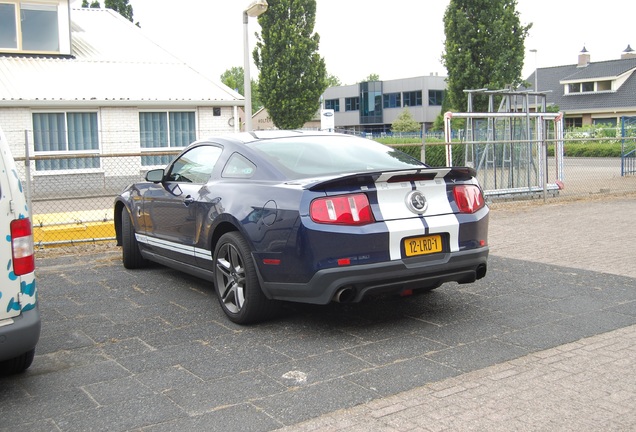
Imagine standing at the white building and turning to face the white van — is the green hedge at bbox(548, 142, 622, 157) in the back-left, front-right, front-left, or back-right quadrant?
back-left

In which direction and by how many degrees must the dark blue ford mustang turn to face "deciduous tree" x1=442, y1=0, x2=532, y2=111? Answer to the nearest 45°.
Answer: approximately 45° to its right

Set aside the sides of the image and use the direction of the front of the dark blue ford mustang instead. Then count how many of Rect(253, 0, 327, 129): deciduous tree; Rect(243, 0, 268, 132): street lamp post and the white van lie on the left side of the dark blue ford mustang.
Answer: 1

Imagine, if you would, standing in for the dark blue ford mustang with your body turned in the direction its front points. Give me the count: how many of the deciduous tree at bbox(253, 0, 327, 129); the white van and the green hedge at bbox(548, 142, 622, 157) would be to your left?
1

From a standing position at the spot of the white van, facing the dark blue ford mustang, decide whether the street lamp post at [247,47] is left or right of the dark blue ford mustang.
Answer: left

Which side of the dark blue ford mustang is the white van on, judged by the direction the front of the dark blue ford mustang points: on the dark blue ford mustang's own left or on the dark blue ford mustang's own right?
on the dark blue ford mustang's own left

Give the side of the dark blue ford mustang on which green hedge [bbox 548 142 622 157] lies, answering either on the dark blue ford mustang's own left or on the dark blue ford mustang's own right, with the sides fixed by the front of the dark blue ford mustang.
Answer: on the dark blue ford mustang's own right

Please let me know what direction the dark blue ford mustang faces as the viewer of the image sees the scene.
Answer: facing away from the viewer and to the left of the viewer

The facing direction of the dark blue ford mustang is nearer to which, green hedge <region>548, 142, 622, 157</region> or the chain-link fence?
the chain-link fence

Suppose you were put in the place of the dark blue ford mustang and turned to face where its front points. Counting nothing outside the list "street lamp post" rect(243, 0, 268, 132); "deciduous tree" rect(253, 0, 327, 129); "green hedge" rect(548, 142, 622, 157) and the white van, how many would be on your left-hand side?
1

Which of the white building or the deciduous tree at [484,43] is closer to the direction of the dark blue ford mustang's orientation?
the white building

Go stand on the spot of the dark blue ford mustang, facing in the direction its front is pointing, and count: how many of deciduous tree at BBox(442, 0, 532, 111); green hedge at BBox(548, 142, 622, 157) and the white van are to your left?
1

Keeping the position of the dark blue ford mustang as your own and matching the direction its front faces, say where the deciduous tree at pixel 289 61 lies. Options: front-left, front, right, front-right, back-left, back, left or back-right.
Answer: front-right

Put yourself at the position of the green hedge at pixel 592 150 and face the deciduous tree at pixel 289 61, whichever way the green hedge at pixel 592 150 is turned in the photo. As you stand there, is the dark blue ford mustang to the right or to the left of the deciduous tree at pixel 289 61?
left

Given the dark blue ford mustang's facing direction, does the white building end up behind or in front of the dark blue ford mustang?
in front

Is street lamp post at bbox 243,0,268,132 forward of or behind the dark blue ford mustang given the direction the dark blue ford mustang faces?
forward
